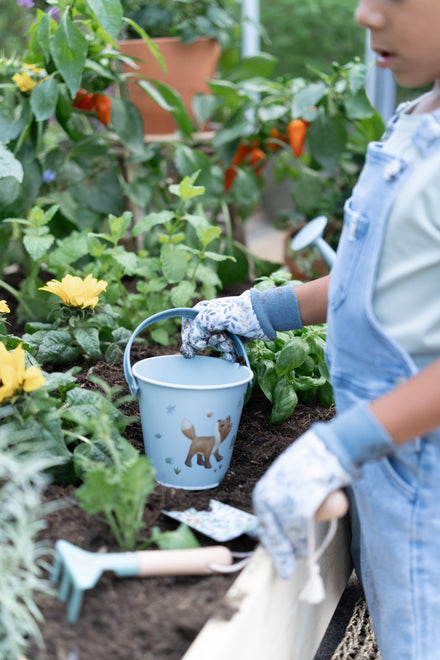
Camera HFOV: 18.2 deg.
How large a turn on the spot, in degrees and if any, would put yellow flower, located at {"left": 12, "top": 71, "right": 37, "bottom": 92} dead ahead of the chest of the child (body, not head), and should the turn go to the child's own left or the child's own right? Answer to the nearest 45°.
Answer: approximately 45° to the child's own right

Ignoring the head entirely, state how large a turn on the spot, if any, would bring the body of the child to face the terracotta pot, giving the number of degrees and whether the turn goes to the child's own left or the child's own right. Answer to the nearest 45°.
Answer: approximately 90° to the child's own right

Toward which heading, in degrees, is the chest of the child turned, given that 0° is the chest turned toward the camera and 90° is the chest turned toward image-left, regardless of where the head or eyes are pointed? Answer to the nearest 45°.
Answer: approximately 90°

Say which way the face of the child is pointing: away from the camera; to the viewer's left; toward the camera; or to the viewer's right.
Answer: to the viewer's left

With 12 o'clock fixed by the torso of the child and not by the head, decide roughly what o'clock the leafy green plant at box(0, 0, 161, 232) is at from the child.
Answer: The leafy green plant is roughly at 2 o'clock from the child.

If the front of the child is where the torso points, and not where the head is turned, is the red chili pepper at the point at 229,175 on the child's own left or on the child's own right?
on the child's own right

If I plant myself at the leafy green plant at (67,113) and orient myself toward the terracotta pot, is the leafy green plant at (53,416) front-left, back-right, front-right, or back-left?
back-right

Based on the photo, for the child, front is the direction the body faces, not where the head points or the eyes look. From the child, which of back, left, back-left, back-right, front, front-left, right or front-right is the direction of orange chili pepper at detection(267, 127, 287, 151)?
right

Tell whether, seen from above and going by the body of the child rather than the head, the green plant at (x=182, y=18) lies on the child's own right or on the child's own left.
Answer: on the child's own right
